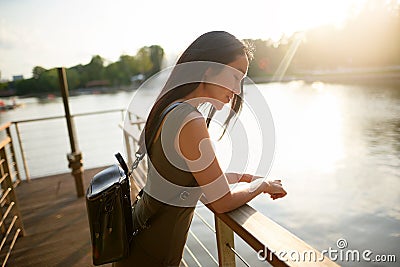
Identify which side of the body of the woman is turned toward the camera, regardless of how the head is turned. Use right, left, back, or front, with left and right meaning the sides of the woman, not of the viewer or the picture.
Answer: right

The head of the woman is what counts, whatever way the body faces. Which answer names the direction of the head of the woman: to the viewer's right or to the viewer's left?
to the viewer's right
